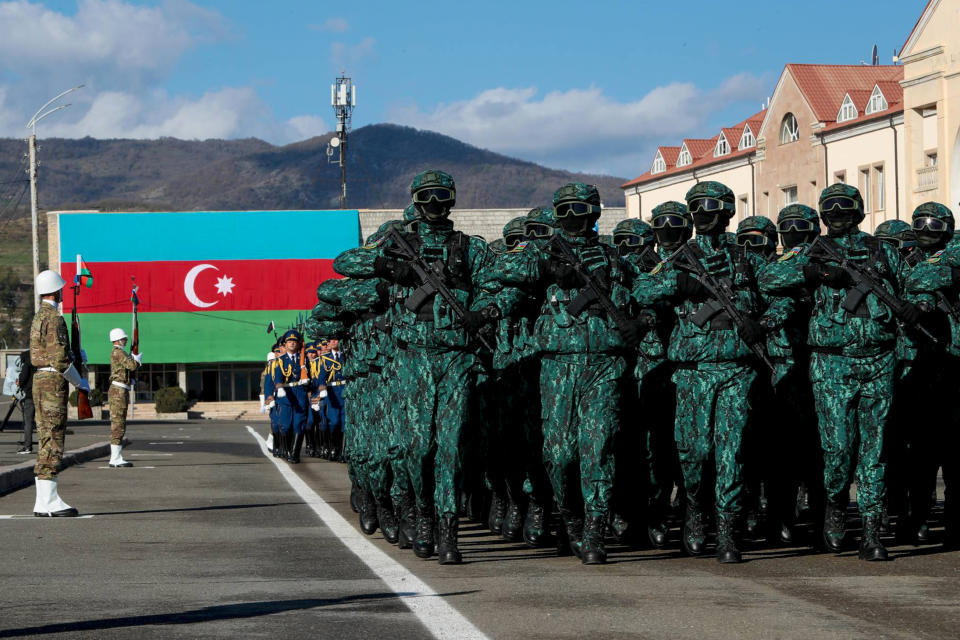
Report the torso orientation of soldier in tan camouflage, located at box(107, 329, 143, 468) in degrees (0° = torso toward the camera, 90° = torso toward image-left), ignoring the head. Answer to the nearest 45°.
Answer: approximately 270°

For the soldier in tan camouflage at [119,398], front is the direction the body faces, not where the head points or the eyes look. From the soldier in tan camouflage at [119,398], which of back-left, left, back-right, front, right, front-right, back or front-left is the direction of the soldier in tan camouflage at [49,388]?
right
